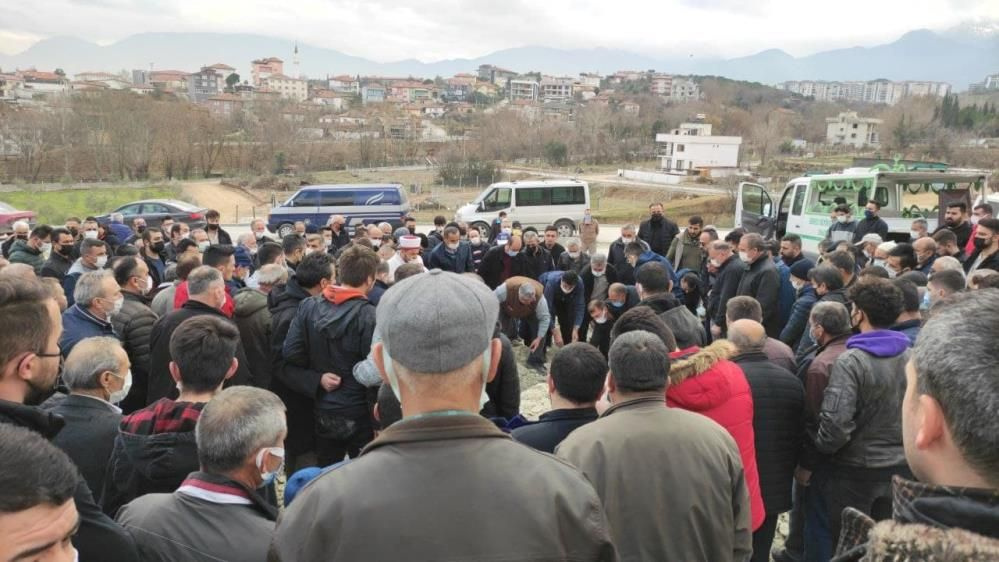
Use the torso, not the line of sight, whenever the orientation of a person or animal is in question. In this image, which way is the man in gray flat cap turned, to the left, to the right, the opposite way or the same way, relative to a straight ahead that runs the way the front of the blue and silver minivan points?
to the right

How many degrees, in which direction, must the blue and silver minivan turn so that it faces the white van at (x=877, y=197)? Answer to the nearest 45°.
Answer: approximately 135° to its left

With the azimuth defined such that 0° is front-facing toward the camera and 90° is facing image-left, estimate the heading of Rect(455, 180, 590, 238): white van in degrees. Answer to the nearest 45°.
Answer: approximately 90°

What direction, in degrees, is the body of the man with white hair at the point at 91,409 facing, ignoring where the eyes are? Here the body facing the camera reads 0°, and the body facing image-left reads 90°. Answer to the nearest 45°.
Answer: approximately 225°

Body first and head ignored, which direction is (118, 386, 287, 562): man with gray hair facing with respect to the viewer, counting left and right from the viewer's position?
facing away from the viewer and to the right of the viewer

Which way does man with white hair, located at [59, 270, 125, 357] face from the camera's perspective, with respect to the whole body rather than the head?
to the viewer's right

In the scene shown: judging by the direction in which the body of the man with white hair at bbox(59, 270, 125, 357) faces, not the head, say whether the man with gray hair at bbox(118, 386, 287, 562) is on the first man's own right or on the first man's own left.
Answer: on the first man's own right

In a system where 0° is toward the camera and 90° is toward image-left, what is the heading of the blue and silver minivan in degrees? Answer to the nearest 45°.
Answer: approximately 90°

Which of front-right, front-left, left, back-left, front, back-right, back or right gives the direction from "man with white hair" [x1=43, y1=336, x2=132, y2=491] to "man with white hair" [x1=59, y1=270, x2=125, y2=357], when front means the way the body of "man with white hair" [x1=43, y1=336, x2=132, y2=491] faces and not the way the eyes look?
front-left

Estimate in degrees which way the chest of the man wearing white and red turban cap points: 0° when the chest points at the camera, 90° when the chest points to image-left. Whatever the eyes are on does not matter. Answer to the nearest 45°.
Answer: approximately 315°

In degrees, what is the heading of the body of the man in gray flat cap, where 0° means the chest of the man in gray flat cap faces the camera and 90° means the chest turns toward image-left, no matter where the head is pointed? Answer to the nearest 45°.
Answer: approximately 180°

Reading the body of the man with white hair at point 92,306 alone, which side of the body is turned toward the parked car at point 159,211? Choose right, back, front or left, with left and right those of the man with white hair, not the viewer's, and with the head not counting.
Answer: left
